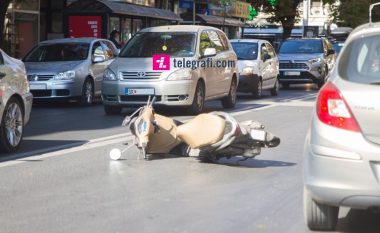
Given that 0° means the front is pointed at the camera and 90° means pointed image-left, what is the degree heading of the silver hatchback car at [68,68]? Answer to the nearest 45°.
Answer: approximately 45°

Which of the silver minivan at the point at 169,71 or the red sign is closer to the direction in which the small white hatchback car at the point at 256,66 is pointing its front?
the silver minivan

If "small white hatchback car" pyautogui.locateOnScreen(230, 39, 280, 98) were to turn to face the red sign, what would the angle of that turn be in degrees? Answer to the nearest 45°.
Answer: approximately 90° to its right

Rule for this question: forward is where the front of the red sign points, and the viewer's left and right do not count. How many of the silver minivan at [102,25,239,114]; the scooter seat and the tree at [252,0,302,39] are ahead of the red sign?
2

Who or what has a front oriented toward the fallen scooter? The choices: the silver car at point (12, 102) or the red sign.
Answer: the red sign

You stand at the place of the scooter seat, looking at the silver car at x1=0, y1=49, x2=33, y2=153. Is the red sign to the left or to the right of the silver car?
right

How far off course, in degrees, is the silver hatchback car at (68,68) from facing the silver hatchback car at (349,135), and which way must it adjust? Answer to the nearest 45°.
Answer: approximately 45° to its left

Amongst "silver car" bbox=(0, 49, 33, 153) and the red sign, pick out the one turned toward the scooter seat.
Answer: the red sign

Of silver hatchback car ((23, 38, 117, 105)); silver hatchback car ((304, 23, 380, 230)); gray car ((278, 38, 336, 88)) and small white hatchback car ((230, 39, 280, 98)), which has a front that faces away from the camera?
silver hatchback car ((304, 23, 380, 230))

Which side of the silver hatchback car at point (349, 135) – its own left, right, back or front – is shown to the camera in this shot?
back

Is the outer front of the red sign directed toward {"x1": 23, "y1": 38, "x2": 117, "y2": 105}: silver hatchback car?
yes

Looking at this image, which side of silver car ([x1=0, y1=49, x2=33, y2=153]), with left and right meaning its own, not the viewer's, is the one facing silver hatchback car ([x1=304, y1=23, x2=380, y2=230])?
left

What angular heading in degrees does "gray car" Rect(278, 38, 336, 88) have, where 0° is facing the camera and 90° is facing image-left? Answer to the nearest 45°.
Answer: approximately 45°

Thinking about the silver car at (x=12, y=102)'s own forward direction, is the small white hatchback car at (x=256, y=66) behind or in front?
behind
